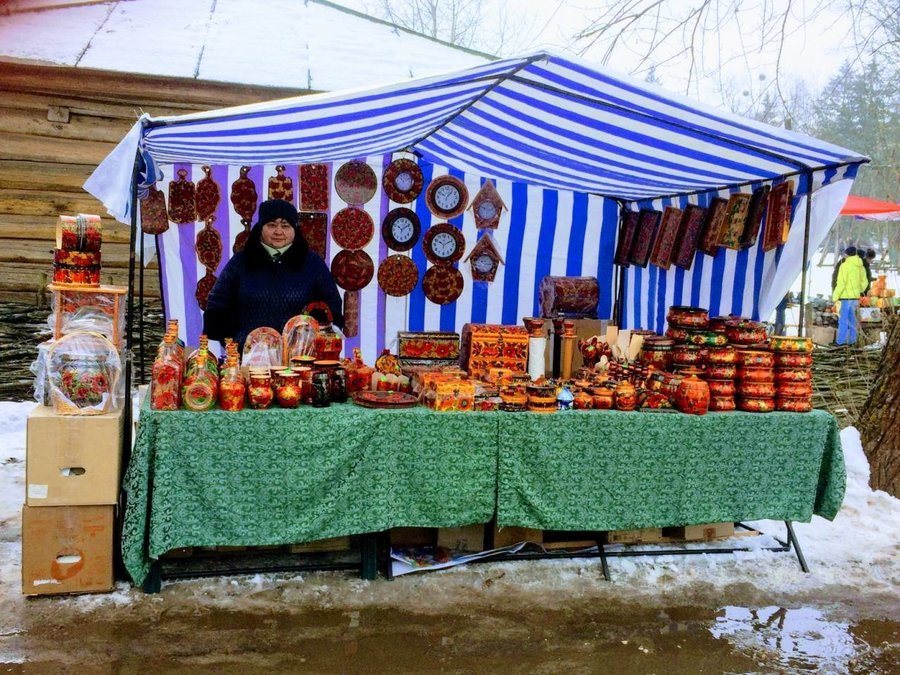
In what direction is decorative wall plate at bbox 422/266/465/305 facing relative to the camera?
toward the camera

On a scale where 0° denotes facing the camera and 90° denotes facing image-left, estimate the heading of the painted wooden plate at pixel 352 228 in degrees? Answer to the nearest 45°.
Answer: approximately 0°

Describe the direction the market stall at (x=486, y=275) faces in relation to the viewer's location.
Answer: facing the viewer

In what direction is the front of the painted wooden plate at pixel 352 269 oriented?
toward the camera

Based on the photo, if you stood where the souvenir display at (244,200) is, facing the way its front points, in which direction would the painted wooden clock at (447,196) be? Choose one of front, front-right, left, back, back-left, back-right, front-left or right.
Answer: left

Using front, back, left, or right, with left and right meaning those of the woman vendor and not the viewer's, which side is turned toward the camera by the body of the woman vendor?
front
